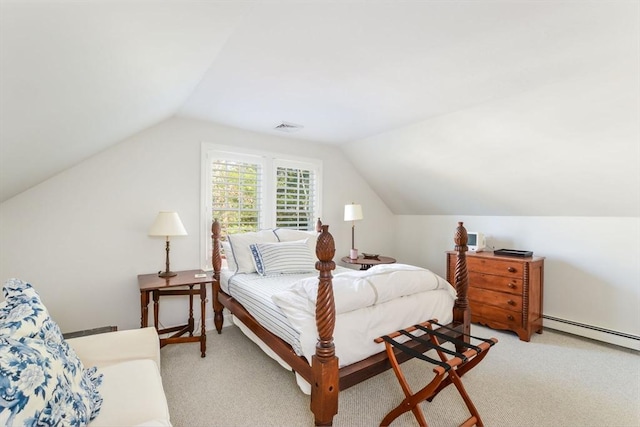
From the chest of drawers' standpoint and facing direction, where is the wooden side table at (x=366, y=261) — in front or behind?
in front

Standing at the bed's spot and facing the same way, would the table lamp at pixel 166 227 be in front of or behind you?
behind

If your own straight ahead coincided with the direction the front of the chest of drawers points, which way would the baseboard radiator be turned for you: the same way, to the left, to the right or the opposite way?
the same way

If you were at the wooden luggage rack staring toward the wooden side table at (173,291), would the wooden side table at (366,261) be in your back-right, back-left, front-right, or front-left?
front-right

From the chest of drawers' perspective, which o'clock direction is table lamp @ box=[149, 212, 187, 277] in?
The table lamp is roughly at 12 o'clock from the chest of drawers.

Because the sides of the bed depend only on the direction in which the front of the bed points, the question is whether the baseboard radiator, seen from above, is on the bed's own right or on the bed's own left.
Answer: on the bed's own left

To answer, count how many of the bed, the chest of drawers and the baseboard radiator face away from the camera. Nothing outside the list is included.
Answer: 0

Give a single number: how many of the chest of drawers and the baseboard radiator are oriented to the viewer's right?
0

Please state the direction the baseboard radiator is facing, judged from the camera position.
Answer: facing the viewer and to the left of the viewer

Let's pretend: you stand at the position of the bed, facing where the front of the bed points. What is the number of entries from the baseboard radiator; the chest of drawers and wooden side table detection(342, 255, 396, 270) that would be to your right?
0

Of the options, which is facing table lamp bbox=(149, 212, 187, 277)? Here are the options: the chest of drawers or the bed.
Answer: the chest of drawers

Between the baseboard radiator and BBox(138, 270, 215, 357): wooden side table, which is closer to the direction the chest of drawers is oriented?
the wooden side table

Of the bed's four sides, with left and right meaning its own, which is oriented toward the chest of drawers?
left

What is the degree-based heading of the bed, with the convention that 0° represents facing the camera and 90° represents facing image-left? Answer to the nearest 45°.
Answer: approximately 315°

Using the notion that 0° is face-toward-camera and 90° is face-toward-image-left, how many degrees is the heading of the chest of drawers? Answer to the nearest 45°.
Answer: approximately 45°
